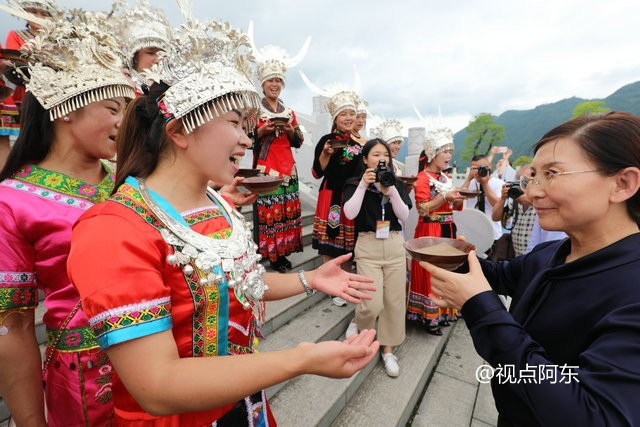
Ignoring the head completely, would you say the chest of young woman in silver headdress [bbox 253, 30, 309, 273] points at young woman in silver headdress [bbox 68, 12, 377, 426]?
yes

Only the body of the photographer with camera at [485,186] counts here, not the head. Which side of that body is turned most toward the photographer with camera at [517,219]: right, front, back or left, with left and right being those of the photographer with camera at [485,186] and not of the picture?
left

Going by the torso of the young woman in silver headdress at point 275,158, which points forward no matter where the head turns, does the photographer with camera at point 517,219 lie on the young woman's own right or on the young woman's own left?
on the young woman's own left

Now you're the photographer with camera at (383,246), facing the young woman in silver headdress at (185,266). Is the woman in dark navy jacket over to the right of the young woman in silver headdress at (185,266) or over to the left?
left

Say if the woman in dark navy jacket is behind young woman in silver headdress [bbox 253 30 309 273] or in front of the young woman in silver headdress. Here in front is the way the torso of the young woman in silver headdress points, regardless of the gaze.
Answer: in front

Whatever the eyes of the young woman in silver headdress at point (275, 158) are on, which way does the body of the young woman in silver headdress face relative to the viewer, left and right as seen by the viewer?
facing the viewer

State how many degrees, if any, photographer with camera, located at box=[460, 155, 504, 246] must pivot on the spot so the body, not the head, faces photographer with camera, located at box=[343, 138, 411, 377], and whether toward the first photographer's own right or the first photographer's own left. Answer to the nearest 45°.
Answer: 0° — they already face them

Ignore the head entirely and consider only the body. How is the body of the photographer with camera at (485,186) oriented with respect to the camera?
toward the camera

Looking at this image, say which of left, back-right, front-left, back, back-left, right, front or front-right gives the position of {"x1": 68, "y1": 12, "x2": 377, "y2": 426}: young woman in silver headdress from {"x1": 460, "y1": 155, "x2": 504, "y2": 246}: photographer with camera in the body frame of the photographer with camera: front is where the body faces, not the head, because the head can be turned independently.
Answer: front

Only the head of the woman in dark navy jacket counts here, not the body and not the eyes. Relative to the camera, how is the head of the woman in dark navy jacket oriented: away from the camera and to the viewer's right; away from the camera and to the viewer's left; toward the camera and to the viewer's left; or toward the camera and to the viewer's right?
toward the camera and to the viewer's left

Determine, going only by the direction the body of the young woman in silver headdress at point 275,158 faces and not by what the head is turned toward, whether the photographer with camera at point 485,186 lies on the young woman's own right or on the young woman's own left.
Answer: on the young woman's own left

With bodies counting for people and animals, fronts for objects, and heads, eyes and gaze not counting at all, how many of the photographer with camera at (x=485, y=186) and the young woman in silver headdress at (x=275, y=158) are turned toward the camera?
2
